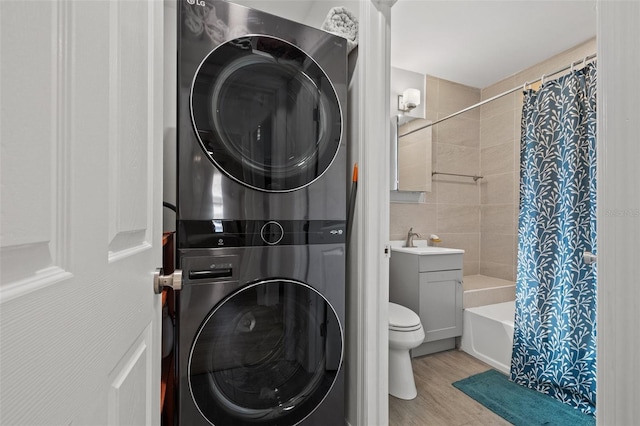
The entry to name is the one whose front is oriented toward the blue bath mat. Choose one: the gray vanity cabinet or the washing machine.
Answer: the gray vanity cabinet

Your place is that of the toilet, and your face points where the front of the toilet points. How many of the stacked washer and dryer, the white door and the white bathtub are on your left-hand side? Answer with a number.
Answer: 1

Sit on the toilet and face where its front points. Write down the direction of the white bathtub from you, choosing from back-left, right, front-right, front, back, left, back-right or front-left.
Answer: left

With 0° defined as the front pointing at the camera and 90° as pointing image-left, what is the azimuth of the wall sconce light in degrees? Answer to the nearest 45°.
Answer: approximately 315°

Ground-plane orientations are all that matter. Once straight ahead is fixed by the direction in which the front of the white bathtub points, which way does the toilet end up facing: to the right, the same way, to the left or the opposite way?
to the left

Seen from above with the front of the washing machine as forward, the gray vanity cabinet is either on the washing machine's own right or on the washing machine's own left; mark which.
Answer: on the washing machine's own left

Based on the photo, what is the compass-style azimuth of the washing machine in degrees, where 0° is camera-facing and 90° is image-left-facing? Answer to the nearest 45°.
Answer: approximately 0°

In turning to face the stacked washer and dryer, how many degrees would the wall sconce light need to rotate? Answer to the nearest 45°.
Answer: approximately 45° to its right

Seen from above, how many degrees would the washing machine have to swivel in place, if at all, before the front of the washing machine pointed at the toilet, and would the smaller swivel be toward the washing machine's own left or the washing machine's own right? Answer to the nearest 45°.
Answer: approximately 135° to the washing machine's own left

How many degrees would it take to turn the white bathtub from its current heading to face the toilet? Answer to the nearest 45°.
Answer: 0° — it already faces it
